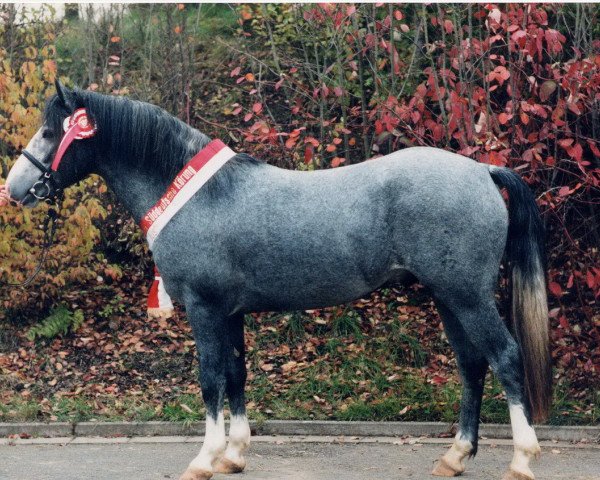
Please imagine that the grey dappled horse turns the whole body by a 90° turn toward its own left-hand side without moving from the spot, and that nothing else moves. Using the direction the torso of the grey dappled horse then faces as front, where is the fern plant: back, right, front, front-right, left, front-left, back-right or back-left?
back-right

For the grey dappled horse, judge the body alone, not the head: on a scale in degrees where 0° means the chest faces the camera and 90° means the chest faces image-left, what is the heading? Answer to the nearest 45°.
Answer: approximately 90°
